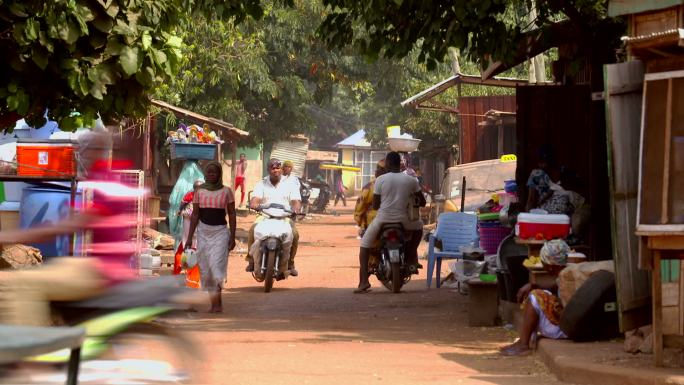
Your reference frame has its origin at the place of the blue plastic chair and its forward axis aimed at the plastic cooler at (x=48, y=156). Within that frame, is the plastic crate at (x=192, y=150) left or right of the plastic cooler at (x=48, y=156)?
right

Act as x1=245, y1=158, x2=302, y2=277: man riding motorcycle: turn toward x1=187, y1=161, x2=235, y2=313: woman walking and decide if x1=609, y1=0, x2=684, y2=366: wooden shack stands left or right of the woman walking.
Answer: left

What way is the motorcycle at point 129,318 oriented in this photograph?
to the viewer's left

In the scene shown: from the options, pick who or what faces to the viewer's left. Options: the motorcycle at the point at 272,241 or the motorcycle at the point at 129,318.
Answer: the motorcycle at the point at 129,318

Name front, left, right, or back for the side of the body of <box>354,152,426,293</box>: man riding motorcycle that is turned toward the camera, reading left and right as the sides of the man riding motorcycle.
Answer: back

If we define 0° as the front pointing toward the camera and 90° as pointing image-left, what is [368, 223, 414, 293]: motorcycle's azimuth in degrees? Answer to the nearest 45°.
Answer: approximately 180°

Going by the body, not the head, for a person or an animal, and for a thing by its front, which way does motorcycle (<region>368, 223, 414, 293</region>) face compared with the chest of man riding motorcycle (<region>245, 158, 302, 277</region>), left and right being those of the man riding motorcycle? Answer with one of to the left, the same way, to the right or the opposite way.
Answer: the opposite way

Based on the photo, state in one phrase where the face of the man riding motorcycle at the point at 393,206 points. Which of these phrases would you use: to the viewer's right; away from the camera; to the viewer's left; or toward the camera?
away from the camera

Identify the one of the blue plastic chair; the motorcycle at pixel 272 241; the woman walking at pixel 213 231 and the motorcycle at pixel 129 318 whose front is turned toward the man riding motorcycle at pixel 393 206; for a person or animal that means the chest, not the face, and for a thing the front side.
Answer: the blue plastic chair

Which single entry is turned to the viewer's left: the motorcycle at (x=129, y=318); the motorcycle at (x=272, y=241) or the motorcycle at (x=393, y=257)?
the motorcycle at (x=129, y=318)

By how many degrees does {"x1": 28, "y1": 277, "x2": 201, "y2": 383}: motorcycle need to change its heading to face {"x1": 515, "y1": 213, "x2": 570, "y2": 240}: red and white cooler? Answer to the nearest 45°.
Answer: approximately 135° to its right
